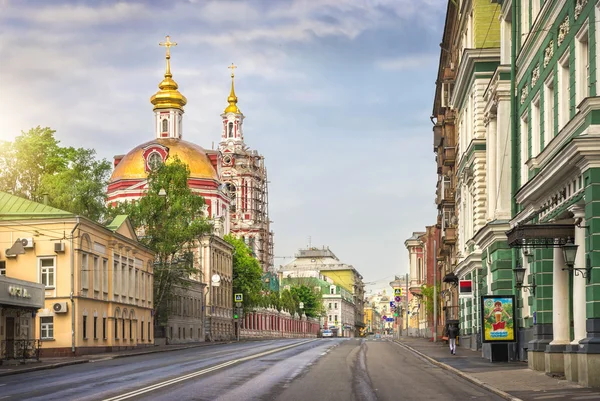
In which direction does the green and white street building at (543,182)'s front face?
to the viewer's left

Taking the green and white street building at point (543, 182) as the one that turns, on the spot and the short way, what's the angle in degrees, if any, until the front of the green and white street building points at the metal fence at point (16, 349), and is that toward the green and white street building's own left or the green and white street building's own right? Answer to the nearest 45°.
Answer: approximately 45° to the green and white street building's own right
